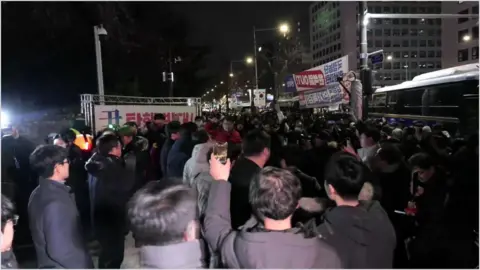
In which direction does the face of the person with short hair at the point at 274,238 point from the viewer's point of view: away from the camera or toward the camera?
away from the camera

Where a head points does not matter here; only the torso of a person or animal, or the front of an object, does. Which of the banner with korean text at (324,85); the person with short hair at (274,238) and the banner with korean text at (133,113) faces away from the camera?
the person with short hair

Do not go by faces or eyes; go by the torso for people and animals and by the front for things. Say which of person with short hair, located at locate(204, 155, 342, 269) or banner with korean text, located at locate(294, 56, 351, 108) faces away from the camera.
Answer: the person with short hair

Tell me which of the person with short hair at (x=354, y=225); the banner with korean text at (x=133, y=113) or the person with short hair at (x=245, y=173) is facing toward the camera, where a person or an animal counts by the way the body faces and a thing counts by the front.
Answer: the banner with korean text

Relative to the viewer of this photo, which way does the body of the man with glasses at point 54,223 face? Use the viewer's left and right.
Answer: facing away from the viewer and to the right of the viewer

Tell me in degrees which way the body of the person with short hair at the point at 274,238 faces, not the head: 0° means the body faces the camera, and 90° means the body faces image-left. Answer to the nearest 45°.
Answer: approximately 180°

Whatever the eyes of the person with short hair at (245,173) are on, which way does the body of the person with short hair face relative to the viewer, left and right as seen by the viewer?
facing away from the viewer and to the right of the viewer

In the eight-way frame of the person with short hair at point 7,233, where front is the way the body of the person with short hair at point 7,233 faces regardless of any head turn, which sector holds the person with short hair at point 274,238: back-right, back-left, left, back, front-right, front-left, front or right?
right

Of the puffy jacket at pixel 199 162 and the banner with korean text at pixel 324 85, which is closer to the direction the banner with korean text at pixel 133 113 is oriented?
the puffy jacket

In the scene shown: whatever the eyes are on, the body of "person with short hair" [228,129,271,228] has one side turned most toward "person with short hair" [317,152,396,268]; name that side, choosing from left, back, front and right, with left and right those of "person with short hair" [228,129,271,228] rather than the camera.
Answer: right

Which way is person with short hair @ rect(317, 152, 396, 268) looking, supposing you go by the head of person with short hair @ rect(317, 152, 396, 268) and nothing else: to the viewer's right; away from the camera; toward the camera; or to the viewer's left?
away from the camera

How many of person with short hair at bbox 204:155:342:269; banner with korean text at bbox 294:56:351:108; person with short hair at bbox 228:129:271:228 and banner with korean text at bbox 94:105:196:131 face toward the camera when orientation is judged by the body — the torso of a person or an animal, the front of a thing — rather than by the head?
2

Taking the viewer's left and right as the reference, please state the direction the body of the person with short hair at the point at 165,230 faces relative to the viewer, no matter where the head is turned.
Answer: facing away from the viewer and to the right of the viewer

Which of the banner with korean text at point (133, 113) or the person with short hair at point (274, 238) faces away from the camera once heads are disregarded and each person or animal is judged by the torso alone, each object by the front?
the person with short hair

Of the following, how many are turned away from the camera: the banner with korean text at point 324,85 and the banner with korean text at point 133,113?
0
